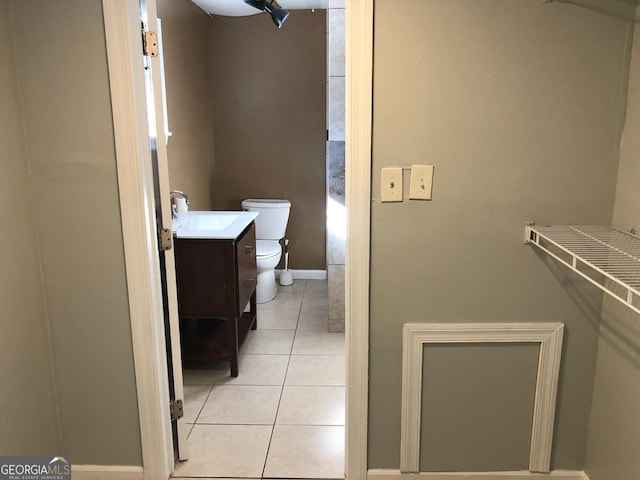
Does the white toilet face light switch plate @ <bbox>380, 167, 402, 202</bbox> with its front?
yes

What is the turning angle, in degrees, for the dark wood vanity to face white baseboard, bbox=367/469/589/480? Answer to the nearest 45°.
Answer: approximately 45° to its right

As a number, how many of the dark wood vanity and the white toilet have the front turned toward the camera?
1

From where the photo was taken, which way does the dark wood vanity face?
to the viewer's right

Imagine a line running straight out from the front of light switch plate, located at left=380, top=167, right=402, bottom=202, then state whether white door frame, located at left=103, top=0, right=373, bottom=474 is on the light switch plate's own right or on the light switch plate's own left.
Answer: on the light switch plate's own right

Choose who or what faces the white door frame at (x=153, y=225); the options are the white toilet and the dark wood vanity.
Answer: the white toilet
